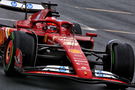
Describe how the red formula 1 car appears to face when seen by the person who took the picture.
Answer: facing the viewer and to the right of the viewer
